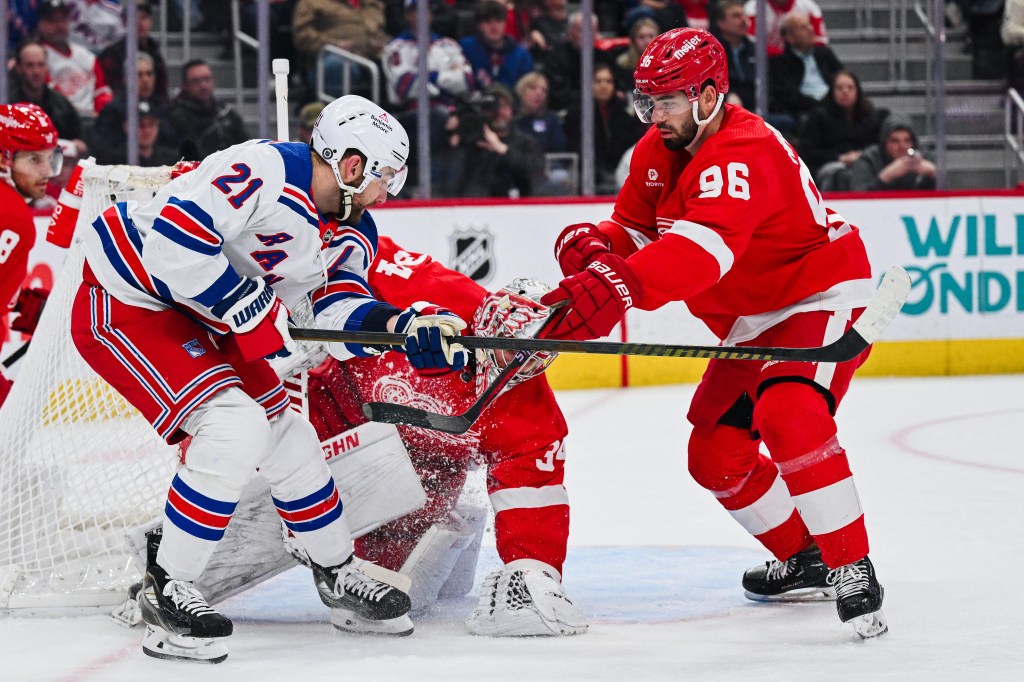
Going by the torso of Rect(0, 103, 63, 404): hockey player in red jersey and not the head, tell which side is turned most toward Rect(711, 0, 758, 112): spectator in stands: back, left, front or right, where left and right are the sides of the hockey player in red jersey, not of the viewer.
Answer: left

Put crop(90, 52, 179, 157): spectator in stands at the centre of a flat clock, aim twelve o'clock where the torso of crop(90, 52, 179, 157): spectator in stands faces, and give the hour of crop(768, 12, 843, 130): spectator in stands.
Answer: crop(768, 12, 843, 130): spectator in stands is roughly at 9 o'clock from crop(90, 52, 179, 157): spectator in stands.

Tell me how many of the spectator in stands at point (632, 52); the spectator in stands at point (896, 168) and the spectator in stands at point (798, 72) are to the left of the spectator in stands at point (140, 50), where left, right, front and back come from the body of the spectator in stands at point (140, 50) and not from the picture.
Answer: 3

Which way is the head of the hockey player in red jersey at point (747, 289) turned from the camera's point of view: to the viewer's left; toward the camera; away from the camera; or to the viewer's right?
to the viewer's left

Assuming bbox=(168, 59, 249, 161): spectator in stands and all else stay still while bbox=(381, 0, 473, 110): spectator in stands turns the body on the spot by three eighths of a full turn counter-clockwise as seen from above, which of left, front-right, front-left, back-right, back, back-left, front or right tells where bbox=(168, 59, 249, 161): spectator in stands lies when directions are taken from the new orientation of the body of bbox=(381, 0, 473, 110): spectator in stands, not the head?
back-left

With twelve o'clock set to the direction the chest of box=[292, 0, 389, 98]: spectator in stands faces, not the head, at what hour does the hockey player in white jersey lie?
The hockey player in white jersey is roughly at 12 o'clock from the spectator in stands.

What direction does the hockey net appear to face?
to the viewer's right

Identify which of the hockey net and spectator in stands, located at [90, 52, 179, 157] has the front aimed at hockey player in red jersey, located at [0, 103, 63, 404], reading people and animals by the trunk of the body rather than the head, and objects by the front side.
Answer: the spectator in stands

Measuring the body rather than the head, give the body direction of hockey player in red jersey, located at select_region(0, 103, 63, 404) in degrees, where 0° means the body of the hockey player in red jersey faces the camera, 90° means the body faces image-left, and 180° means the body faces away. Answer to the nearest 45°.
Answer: approximately 315°
